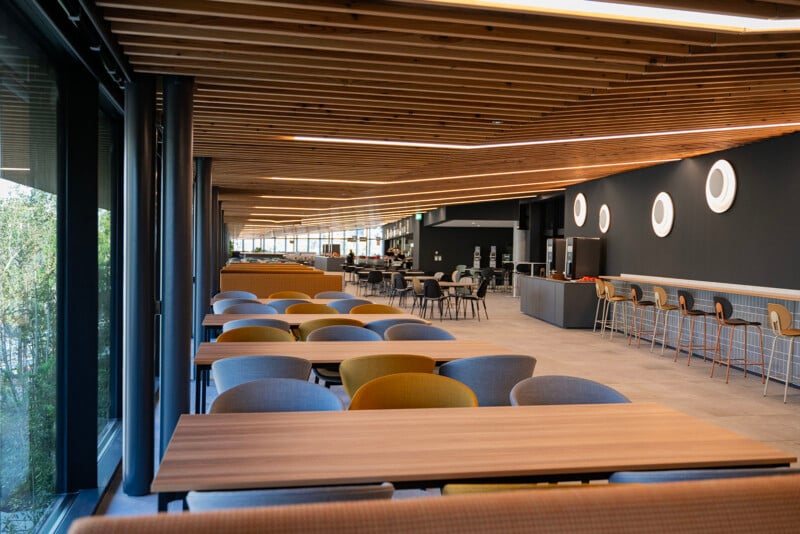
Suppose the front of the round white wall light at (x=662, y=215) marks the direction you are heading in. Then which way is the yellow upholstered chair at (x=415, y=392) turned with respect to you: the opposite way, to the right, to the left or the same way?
to the left

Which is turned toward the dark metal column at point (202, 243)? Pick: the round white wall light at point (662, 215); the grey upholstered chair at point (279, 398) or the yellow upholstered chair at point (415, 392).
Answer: the round white wall light

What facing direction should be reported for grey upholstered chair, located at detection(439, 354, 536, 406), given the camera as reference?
facing away from the viewer

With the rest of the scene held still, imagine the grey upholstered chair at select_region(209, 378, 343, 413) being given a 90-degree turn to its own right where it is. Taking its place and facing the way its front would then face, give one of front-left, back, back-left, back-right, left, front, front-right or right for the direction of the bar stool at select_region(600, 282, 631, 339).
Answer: back-right

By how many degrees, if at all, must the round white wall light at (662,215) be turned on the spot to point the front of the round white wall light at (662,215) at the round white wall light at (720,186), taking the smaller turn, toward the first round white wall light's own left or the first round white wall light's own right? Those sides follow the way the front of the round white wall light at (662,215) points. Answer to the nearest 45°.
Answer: approximately 90° to the first round white wall light's own left

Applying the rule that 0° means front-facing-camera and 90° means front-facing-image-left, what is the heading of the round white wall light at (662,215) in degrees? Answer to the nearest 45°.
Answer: approximately 45°

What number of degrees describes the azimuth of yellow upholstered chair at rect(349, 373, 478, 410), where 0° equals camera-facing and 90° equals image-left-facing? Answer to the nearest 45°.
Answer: approximately 0°
